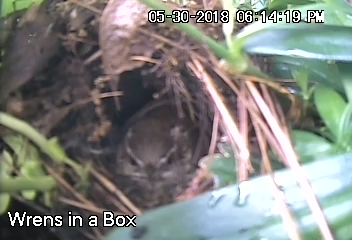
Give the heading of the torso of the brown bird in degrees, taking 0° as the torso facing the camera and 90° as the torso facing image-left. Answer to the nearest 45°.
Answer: approximately 0°
